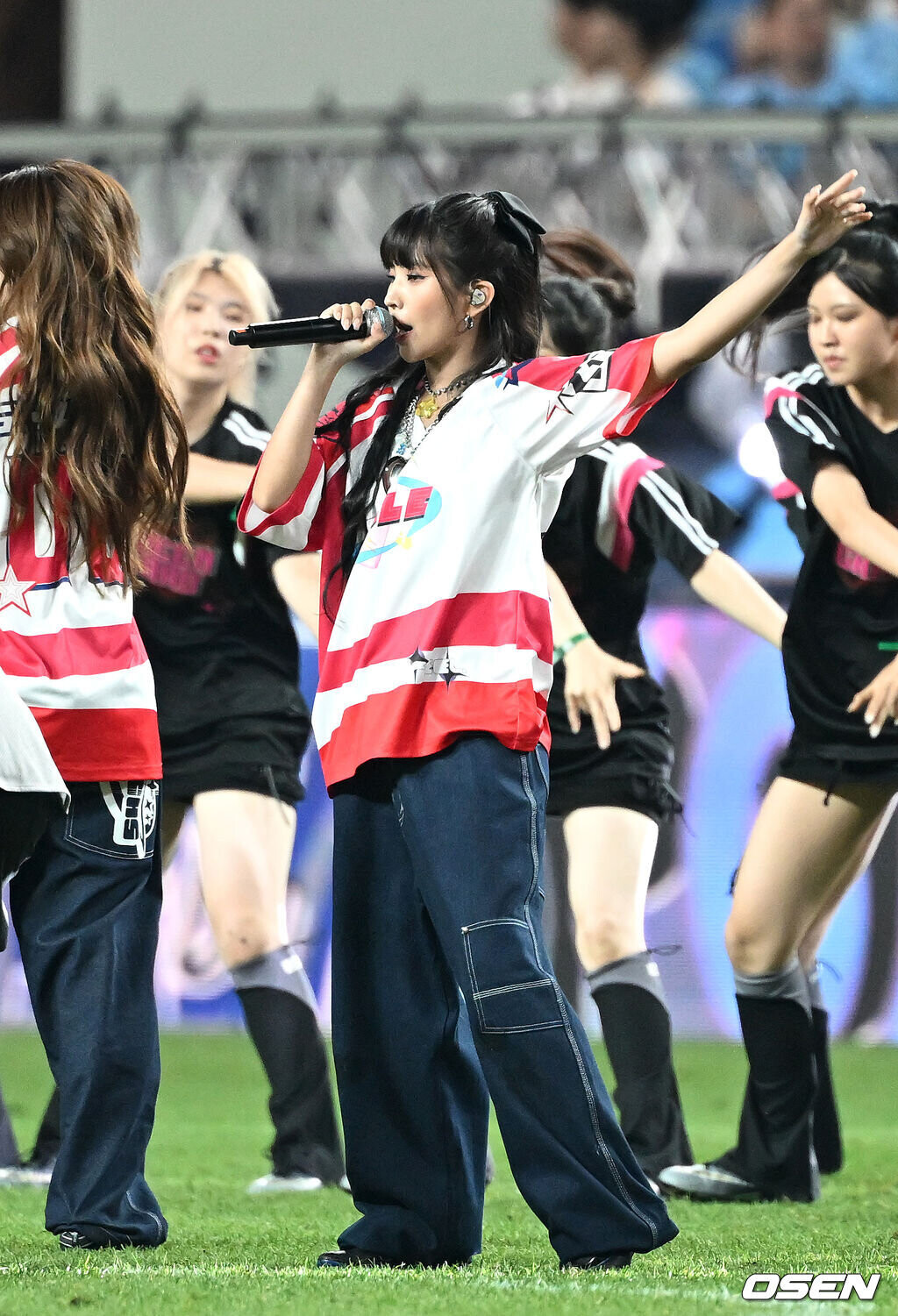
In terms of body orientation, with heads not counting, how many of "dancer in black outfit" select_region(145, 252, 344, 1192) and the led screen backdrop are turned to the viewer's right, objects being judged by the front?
0

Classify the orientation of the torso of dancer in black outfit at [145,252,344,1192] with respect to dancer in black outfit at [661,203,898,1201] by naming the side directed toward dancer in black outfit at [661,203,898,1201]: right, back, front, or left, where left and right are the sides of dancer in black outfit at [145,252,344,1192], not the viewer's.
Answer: left

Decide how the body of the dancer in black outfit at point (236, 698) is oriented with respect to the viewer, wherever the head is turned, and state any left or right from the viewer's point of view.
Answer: facing the viewer and to the left of the viewer

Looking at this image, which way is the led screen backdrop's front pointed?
toward the camera

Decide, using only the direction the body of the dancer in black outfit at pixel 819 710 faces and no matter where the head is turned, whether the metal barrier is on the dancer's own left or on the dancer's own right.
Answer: on the dancer's own right

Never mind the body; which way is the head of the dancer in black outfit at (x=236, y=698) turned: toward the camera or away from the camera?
toward the camera

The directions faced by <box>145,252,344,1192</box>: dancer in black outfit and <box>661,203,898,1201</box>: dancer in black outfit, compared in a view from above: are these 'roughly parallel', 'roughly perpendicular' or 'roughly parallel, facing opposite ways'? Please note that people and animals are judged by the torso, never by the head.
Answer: roughly parallel

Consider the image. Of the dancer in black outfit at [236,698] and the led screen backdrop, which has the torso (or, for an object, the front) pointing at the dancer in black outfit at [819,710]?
the led screen backdrop

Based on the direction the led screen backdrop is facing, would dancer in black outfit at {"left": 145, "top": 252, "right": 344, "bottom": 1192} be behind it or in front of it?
in front

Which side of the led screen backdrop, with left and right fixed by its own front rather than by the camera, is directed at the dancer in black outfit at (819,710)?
front

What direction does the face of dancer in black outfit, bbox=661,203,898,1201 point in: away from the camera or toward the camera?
toward the camera

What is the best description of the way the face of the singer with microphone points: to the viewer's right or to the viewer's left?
to the viewer's left

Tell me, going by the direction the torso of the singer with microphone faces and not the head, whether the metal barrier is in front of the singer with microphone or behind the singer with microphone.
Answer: behind

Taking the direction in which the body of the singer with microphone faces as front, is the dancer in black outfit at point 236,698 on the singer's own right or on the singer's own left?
on the singer's own right

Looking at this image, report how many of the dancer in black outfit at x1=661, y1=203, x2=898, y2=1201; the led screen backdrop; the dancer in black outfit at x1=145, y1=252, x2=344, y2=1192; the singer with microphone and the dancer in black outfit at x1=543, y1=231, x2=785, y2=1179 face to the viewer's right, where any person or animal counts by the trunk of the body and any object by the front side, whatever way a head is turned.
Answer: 0
